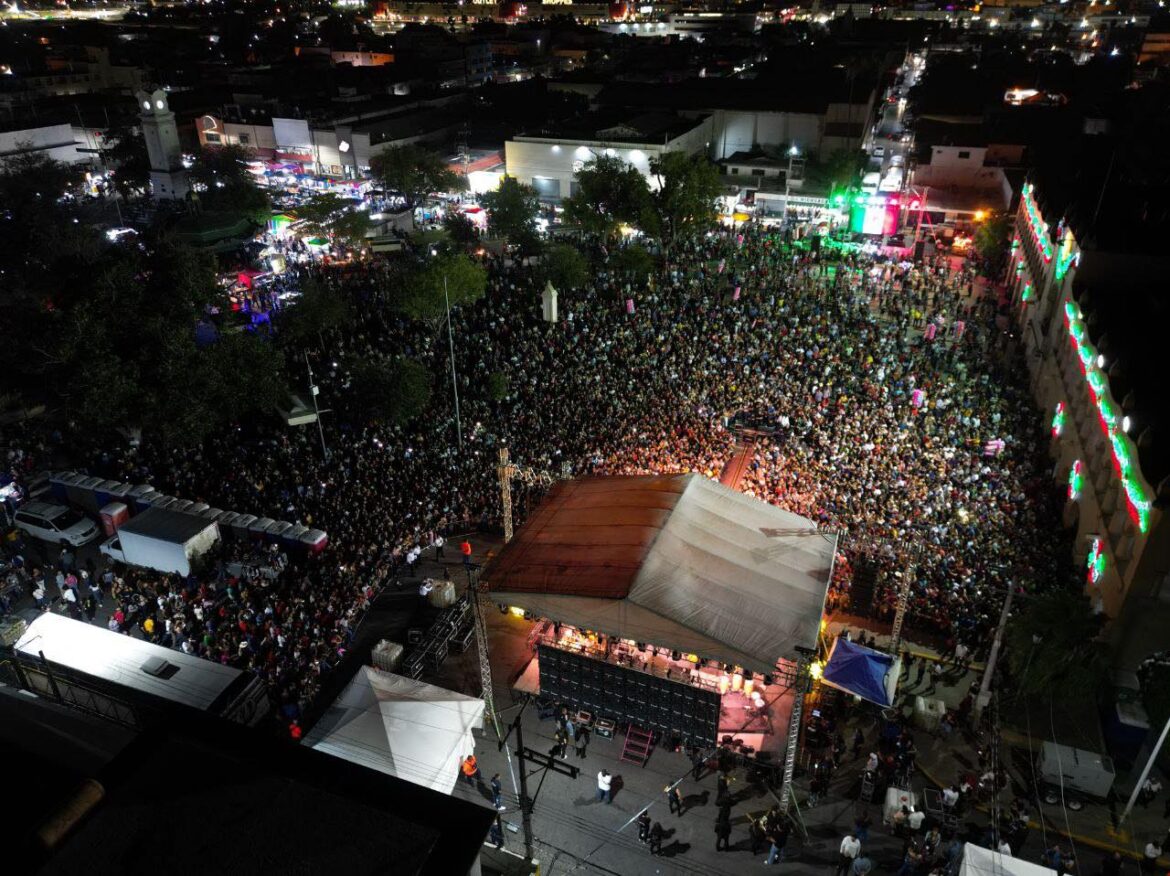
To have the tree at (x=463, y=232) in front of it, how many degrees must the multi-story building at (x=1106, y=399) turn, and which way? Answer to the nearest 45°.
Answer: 0° — it already faces it

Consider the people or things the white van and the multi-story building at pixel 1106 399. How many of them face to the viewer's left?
1

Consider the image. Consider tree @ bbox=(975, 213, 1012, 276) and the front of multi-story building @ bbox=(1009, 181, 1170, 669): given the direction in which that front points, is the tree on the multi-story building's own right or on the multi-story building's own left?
on the multi-story building's own right

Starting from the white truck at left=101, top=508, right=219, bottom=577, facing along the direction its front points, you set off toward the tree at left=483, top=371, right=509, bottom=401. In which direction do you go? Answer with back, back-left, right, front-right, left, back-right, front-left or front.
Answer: back-right

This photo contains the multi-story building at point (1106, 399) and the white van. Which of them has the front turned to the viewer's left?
the multi-story building

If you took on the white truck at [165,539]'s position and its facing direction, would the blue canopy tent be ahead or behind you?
behind

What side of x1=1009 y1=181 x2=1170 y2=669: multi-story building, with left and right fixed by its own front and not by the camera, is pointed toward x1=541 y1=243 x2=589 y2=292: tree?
front

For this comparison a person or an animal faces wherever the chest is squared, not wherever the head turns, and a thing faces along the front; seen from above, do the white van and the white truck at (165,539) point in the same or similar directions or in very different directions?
very different directions

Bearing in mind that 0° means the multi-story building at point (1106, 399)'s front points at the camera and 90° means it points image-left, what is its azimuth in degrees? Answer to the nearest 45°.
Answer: approximately 90°

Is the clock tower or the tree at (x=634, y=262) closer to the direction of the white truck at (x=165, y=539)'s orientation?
the clock tower

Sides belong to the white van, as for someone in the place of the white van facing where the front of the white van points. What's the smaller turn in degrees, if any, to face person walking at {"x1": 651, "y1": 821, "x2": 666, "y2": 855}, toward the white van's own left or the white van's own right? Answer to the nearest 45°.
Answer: approximately 45° to the white van's own right

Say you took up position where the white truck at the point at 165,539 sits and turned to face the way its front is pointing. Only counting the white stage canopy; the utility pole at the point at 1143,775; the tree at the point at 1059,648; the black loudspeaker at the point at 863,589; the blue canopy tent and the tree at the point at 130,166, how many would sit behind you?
5

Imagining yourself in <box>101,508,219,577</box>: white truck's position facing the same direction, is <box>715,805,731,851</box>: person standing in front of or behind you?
behind

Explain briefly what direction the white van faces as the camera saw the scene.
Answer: facing the viewer and to the right of the viewer

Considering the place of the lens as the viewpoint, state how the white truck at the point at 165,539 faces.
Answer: facing away from the viewer and to the left of the viewer

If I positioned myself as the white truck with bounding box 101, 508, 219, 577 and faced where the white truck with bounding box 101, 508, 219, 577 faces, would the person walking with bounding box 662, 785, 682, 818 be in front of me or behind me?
behind

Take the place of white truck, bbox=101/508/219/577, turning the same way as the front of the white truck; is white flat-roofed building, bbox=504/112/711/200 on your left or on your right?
on your right

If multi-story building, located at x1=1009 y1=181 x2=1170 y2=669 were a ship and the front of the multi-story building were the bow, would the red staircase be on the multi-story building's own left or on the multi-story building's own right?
on the multi-story building's own left

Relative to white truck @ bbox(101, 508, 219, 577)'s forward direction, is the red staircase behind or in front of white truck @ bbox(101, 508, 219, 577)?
behind

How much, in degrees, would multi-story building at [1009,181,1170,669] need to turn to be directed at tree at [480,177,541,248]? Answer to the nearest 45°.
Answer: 0° — it already faces it
